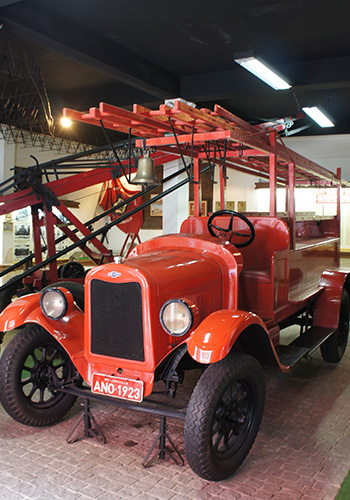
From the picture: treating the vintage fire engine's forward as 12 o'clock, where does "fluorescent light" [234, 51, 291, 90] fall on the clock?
The fluorescent light is roughly at 5 o'clock from the vintage fire engine.

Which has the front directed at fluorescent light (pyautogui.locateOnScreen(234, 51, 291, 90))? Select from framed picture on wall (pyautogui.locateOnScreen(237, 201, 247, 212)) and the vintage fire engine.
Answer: the framed picture on wall

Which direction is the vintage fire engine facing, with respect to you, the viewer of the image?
facing the viewer and to the left of the viewer

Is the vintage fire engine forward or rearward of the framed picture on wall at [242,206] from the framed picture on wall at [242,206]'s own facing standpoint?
forward

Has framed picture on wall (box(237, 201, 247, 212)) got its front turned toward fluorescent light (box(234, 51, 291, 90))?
yes

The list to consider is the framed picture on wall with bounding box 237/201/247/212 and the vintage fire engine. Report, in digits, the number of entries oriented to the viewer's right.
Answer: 0

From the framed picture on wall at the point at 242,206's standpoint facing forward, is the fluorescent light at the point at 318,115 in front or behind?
in front

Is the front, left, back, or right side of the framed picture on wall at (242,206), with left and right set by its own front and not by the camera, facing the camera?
front

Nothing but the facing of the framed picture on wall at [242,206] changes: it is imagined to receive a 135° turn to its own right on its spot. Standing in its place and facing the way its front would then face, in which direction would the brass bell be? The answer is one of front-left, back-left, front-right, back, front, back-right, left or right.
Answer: back-left
